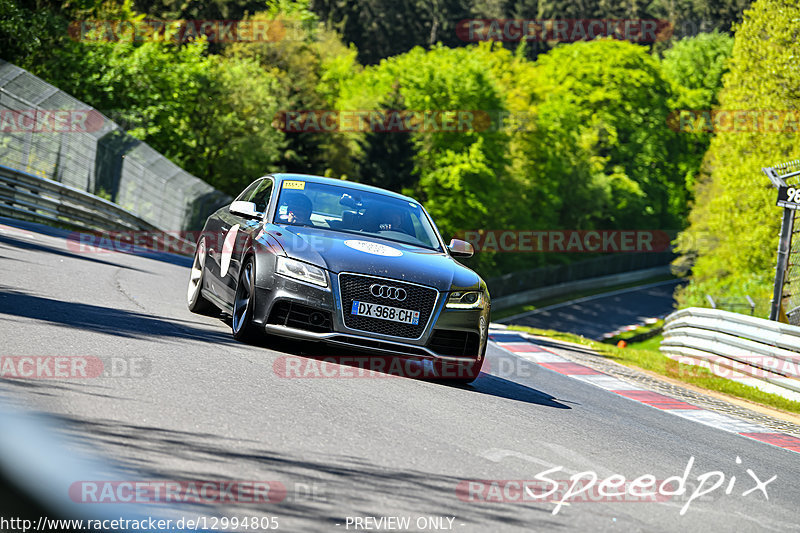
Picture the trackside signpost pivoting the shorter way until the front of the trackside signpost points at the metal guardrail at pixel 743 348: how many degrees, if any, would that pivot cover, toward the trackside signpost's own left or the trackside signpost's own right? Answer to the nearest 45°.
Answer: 0° — it already faces it

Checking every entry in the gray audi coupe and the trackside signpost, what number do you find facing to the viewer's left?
0

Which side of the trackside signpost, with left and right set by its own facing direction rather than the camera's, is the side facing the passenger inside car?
front

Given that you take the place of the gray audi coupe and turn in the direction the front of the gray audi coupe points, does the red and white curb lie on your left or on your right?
on your left

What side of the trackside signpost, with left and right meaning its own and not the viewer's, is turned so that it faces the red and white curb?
front

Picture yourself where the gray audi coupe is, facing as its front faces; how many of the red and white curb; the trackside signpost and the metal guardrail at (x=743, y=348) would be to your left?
3

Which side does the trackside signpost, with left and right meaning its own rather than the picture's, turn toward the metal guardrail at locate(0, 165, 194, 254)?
right

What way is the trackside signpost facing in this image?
toward the camera

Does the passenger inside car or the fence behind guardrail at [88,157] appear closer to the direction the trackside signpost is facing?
the passenger inside car

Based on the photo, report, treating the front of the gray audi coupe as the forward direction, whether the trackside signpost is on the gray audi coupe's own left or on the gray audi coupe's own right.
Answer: on the gray audi coupe's own left

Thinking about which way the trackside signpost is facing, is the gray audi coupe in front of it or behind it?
in front

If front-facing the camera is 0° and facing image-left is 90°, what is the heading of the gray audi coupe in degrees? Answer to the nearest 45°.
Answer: approximately 315°
